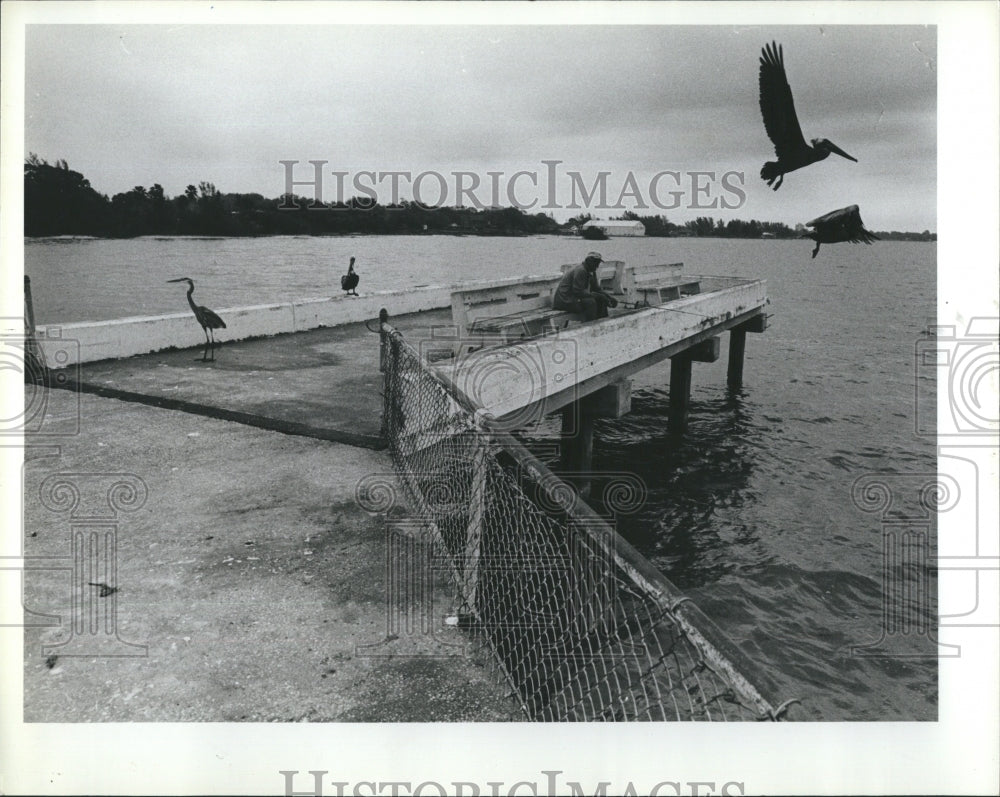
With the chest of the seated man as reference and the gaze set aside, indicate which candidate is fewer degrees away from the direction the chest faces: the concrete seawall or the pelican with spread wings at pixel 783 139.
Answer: the pelican with spread wings

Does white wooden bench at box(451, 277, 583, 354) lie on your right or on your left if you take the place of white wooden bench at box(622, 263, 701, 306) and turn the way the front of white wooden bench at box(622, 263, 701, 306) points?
on your right

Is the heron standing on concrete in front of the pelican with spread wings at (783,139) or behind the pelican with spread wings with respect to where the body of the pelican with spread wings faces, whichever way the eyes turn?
behind

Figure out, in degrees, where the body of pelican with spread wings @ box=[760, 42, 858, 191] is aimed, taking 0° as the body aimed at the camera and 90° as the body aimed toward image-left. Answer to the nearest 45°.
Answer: approximately 270°

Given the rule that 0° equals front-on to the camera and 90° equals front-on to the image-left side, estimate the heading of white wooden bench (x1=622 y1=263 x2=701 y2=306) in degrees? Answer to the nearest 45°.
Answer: approximately 315°

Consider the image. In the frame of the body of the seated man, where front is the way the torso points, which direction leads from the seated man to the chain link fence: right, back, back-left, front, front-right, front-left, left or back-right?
front-right

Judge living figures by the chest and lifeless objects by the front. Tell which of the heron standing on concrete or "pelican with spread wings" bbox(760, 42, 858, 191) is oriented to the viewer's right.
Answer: the pelican with spread wings

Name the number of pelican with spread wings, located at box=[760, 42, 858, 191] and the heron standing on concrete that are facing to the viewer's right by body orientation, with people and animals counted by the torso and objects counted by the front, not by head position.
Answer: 1

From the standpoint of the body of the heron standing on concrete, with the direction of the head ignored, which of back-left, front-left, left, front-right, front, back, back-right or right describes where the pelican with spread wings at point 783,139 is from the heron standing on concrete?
back-left

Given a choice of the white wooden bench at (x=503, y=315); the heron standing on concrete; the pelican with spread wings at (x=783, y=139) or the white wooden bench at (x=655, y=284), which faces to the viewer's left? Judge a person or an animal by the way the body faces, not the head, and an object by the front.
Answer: the heron standing on concrete

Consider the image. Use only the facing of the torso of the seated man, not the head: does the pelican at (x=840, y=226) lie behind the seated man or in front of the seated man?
in front

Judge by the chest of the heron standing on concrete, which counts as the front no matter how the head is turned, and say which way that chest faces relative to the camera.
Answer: to the viewer's left

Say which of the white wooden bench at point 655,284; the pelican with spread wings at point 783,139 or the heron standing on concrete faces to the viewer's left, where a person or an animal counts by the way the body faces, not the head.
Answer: the heron standing on concrete
